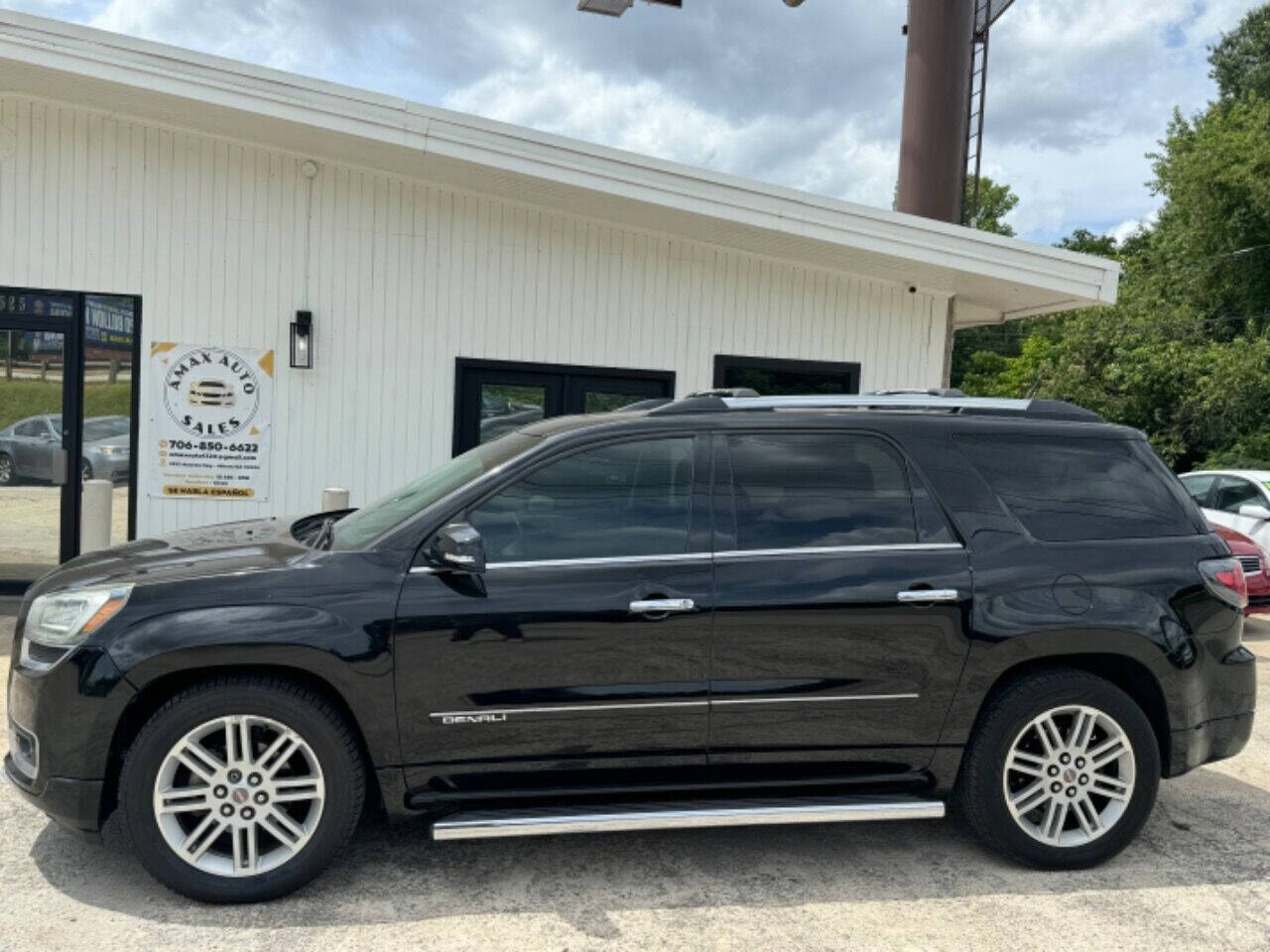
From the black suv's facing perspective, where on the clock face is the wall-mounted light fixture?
The wall-mounted light fixture is roughly at 2 o'clock from the black suv.

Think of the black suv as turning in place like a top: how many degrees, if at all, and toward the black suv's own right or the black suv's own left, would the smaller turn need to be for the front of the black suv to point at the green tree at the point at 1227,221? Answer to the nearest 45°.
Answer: approximately 135° to the black suv's own right

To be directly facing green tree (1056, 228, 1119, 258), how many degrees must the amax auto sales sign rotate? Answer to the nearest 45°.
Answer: approximately 135° to its left

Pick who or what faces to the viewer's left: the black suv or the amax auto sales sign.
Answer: the black suv

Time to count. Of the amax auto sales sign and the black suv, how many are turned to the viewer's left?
1

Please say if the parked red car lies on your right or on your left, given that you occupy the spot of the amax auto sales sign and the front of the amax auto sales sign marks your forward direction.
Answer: on your left

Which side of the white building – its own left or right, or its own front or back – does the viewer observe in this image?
front

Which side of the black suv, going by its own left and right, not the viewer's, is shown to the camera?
left

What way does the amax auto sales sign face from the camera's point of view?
toward the camera

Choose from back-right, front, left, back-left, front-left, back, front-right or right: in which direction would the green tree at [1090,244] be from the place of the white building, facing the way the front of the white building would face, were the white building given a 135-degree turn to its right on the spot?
right

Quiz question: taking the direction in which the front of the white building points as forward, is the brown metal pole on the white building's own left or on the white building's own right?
on the white building's own left

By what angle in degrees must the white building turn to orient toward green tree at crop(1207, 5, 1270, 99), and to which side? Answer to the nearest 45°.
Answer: approximately 135° to its left

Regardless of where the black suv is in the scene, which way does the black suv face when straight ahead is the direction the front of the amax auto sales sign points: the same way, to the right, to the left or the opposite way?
to the right

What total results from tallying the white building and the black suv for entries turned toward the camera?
1
